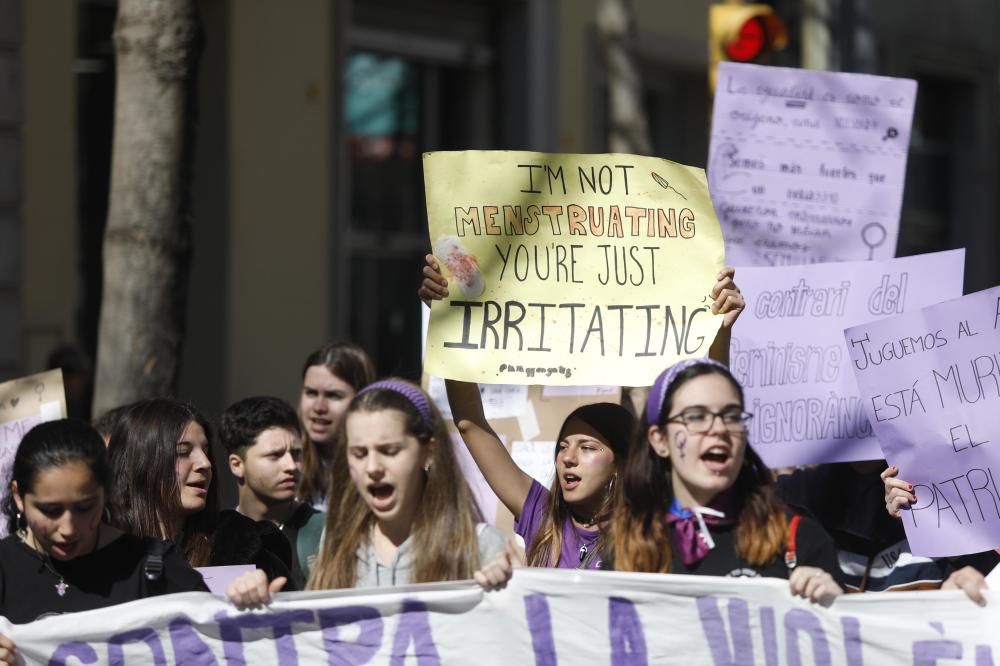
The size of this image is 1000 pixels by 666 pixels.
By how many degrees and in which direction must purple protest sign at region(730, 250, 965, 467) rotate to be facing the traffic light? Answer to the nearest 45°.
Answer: approximately 180°

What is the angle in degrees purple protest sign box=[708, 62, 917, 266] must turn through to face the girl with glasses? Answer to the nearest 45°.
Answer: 0° — it already faces them

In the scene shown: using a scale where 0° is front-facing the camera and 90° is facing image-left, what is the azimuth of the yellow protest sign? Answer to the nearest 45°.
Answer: approximately 0°

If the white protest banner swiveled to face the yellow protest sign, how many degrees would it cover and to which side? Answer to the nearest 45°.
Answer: approximately 180°

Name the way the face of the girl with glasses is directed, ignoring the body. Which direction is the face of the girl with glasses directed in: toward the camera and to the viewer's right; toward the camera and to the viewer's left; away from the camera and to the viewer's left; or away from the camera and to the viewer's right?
toward the camera and to the viewer's right

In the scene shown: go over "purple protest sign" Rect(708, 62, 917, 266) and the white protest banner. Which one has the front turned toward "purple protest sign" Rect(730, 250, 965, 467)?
"purple protest sign" Rect(708, 62, 917, 266)

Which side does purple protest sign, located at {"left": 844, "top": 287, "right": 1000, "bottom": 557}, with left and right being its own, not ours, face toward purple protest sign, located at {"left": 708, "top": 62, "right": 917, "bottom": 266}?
back

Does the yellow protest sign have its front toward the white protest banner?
yes

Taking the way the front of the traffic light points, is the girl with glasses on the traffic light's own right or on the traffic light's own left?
on the traffic light's own right

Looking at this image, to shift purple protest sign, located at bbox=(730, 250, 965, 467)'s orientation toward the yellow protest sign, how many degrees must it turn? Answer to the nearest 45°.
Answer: approximately 45° to its right

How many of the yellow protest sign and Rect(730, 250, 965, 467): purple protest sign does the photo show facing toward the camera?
2
